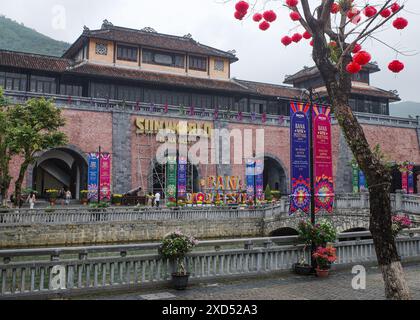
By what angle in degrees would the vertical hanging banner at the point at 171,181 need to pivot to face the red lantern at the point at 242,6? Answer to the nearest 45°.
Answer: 0° — it already faces it

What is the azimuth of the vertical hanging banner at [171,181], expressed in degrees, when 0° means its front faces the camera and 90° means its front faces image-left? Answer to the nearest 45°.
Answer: approximately 0°

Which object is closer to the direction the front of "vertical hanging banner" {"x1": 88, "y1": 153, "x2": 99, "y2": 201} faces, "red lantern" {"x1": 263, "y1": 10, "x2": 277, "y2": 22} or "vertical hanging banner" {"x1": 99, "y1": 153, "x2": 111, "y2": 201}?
the red lantern

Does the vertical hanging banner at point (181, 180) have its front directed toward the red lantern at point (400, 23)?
yes

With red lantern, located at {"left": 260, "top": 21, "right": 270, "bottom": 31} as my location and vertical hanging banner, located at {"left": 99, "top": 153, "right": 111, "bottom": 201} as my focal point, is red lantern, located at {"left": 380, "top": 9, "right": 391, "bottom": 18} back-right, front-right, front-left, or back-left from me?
back-right

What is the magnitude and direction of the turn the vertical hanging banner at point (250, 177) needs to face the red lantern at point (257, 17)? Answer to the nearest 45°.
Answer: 0° — it already faces it

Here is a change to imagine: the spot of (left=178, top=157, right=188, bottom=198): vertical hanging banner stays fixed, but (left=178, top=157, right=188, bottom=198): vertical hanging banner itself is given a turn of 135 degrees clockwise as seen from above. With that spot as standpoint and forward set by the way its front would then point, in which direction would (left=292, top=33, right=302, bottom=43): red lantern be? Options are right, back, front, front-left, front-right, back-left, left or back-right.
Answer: back-left

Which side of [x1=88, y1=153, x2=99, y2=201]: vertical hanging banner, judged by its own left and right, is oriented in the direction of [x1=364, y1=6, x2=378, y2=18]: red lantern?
front

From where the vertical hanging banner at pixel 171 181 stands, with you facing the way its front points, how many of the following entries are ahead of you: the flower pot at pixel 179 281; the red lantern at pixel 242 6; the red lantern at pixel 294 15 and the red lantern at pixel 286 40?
4

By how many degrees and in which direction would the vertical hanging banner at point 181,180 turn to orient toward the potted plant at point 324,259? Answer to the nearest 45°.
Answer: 0° — it already faces it

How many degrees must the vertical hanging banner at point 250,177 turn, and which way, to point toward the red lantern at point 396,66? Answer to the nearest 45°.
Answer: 0° — it already faces it

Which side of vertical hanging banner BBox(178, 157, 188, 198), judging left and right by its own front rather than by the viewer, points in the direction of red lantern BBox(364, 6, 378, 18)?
front
